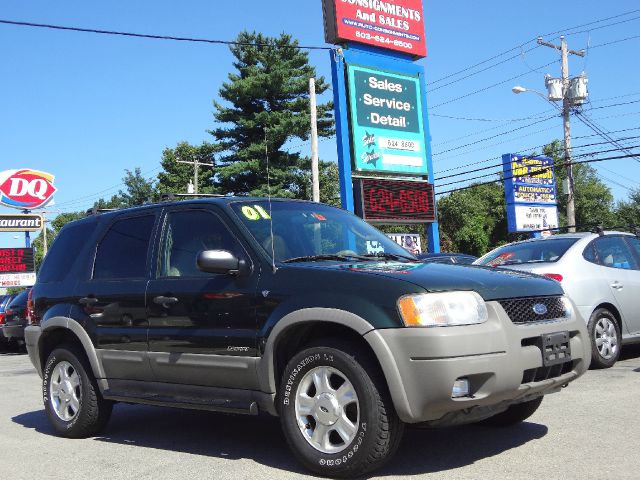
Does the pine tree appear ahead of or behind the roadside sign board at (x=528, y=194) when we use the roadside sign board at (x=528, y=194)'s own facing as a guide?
behind

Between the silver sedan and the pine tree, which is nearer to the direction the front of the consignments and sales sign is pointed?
the silver sedan

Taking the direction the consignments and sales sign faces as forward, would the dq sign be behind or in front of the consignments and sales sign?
behind

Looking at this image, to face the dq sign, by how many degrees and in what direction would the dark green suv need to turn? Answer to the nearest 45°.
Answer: approximately 180°

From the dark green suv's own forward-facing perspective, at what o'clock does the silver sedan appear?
The silver sedan is roughly at 9 o'clock from the dark green suv.

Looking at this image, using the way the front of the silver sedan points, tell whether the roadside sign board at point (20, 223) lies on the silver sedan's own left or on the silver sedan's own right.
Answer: on the silver sedan's own left

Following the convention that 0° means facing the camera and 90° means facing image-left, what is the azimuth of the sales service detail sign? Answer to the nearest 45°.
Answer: approximately 315°

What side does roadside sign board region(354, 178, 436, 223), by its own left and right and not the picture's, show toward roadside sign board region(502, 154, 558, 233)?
left

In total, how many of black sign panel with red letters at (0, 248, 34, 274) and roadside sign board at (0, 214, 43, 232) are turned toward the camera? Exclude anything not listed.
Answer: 2

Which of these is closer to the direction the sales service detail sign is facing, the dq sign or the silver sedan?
the silver sedan

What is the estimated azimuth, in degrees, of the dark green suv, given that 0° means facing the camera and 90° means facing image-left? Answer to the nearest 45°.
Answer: approximately 315°
